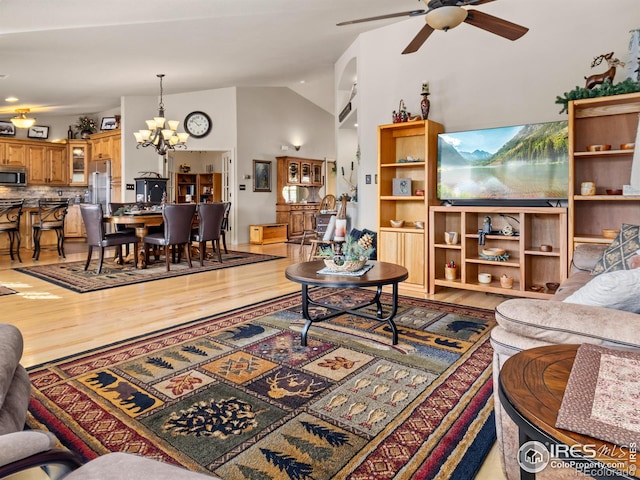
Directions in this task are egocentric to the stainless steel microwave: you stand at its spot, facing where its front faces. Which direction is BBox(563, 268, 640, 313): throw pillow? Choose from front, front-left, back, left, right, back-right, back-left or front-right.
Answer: front

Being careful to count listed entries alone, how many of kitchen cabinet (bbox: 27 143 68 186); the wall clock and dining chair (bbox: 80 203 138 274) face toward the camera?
2

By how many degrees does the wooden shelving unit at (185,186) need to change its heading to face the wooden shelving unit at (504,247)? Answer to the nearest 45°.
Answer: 0° — it already faces it

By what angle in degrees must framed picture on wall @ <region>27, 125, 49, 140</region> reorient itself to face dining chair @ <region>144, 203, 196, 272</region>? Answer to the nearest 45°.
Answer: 0° — it already faces it

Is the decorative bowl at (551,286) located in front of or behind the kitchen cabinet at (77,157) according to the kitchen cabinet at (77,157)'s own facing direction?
in front

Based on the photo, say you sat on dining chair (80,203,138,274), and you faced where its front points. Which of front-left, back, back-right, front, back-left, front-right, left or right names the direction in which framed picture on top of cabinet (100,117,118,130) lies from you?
front-left

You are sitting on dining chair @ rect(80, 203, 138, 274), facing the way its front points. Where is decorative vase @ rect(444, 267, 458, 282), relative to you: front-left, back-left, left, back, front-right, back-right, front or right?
right

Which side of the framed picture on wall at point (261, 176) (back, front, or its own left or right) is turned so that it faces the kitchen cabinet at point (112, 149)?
right

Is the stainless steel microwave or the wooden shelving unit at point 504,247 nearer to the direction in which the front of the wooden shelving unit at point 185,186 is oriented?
the wooden shelving unit

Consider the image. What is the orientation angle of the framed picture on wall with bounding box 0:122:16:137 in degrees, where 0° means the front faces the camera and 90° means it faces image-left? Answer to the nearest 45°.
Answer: approximately 0°

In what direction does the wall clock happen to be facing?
toward the camera

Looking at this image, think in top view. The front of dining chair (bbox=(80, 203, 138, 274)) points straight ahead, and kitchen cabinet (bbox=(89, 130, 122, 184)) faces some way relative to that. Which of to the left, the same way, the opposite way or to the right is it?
the opposite way

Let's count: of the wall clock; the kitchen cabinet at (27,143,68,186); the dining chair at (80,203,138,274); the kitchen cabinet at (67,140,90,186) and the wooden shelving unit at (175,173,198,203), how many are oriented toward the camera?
4
